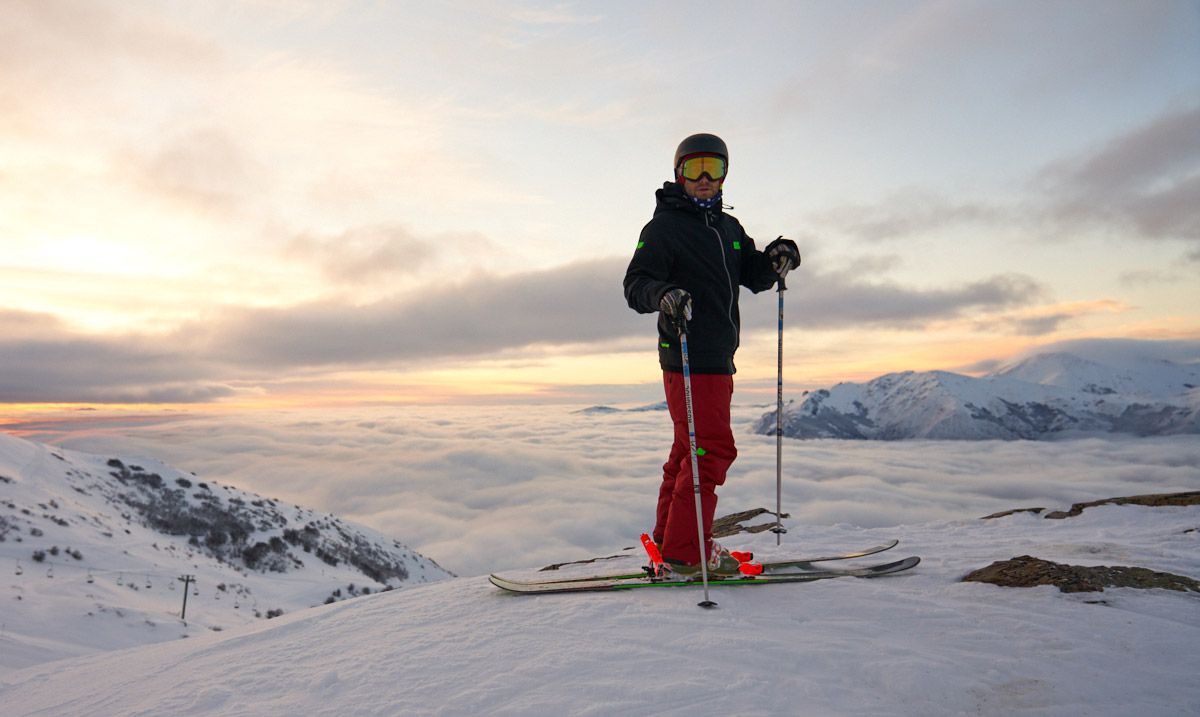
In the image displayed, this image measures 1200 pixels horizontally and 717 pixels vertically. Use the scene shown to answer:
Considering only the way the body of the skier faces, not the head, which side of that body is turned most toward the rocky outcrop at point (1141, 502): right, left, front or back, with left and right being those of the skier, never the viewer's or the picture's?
left

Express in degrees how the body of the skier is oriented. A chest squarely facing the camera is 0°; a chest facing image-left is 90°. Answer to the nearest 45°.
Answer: approximately 315°

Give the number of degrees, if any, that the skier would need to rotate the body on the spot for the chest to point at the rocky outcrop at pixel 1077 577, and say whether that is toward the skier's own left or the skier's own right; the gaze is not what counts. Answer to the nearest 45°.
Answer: approximately 45° to the skier's own left
